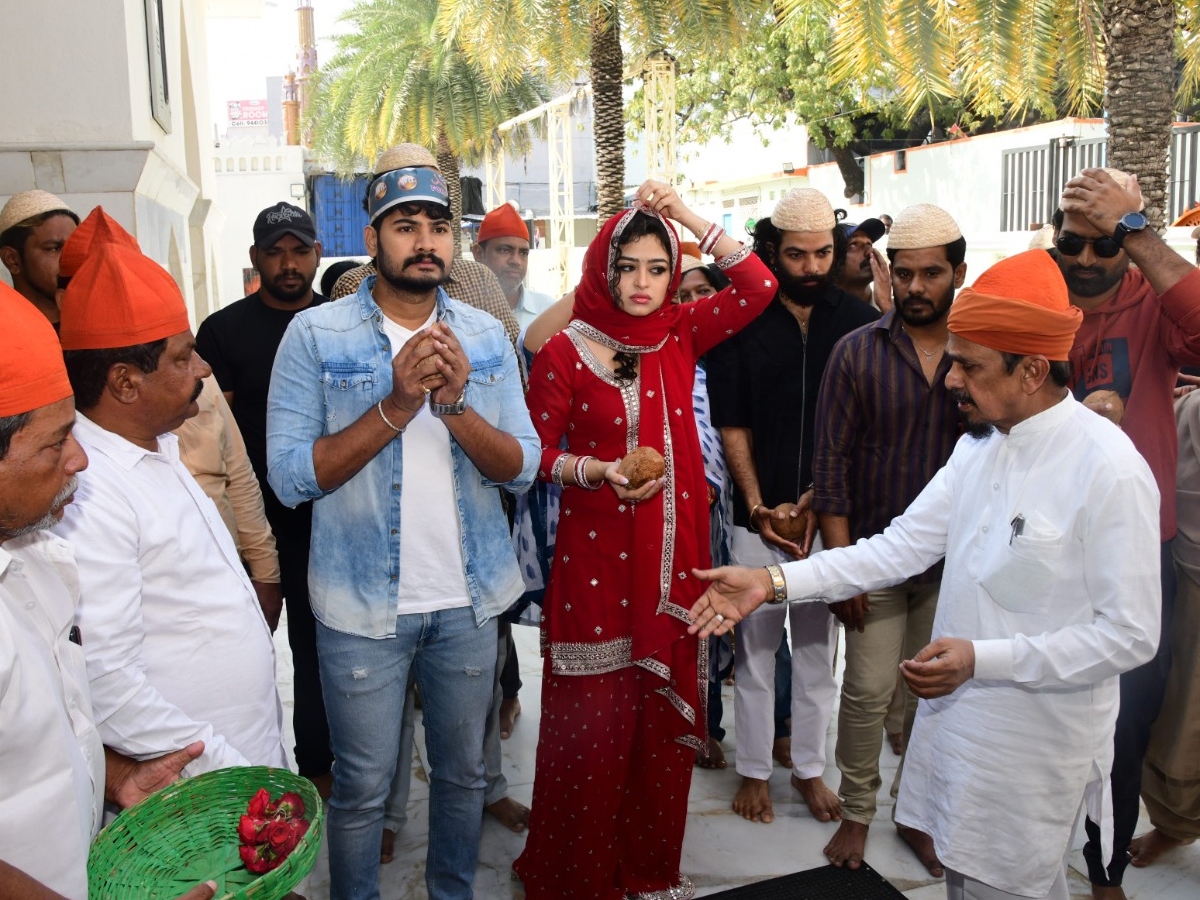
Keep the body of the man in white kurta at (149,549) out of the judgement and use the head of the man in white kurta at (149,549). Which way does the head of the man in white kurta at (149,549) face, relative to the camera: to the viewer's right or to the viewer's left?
to the viewer's right

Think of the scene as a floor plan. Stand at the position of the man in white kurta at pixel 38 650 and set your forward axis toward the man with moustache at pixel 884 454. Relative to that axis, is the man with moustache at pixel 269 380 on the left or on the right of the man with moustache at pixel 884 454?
left

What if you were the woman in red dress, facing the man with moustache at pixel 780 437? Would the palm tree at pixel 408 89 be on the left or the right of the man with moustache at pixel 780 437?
left

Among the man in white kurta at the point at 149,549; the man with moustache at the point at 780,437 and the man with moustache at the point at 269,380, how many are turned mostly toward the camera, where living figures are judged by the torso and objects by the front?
2

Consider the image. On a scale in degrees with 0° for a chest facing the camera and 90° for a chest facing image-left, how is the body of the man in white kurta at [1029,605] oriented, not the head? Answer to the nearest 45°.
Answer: approximately 45°

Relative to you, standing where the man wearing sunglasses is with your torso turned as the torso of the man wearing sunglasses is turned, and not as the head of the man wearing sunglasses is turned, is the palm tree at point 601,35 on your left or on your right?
on your right

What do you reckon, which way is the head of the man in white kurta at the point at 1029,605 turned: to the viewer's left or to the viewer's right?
to the viewer's left

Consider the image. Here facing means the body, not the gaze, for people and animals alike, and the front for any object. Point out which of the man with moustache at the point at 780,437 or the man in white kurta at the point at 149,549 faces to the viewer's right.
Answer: the man in white kurta
